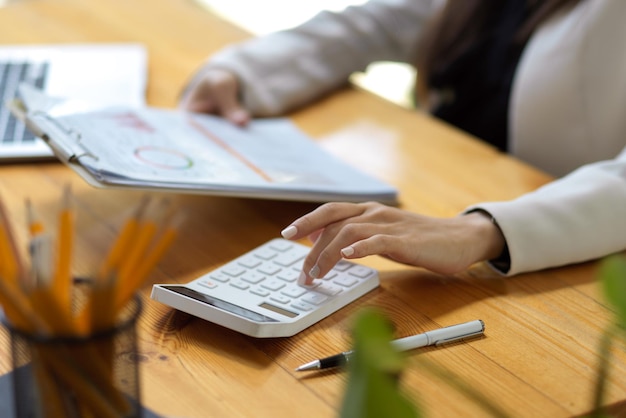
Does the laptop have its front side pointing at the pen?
no

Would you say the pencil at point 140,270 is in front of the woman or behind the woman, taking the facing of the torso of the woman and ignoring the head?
in front

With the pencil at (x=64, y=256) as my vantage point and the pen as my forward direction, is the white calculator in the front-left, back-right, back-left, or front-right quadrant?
front-left

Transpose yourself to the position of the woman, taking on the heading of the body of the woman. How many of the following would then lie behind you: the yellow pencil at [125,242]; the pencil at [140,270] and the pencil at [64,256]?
0

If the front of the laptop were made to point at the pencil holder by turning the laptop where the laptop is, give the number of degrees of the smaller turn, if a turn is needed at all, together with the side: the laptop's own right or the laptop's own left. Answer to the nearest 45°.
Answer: approximately 90° to the laptop's own right

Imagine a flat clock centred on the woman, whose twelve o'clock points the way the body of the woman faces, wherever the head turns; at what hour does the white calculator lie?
The white calculator is roughly at 11 o'clock from the woman.

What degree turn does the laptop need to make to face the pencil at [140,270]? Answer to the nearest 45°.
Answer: approximately 90° to its right

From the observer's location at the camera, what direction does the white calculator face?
facing away from the viewer and to the right of the viewer

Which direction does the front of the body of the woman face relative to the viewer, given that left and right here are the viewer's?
facing the viewer and to the left of the viewer

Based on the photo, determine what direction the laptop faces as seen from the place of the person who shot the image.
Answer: facing to the right of the viewer
